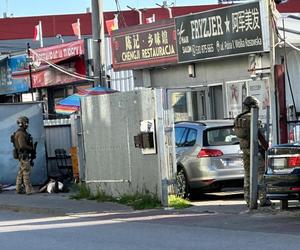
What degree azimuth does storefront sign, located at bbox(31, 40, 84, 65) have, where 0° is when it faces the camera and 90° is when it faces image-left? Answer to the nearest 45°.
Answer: approximately 45°

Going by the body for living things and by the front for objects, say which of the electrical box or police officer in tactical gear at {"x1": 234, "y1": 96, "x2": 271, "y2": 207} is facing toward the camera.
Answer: the electrical box

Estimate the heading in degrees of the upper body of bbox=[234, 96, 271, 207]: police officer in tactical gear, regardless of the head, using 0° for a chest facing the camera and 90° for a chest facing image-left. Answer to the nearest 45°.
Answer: approximately 270°

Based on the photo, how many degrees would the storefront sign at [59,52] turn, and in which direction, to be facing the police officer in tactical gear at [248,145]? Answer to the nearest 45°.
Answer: approximately 45° to its left

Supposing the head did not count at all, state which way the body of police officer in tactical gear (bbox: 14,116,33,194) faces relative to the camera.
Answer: to the viewer's right

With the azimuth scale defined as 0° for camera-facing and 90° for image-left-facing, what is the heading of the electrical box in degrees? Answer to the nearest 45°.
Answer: approximately 0°

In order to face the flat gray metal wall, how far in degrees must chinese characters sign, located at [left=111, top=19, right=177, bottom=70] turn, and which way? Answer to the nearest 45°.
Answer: approximately 45° to its left

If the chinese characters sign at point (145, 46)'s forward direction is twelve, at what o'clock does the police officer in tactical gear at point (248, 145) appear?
The police officer in tactical gear is roughly at 10 o'clock from the chinese characters sign.

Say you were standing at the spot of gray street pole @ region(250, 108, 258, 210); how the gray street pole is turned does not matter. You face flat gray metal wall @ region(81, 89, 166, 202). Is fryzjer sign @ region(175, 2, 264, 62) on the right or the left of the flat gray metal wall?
right

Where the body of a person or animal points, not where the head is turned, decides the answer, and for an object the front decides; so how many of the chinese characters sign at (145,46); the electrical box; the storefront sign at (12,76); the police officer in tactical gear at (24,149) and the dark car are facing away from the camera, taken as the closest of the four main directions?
1

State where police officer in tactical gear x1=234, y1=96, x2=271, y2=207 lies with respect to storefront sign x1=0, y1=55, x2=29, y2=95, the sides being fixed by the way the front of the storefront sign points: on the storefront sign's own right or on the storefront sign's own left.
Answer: on the storefront sign's own left
